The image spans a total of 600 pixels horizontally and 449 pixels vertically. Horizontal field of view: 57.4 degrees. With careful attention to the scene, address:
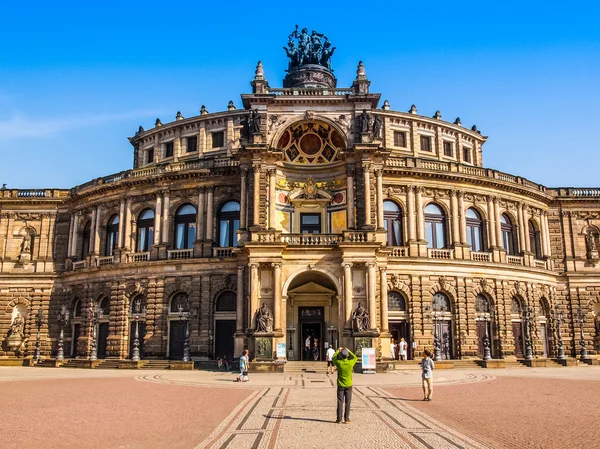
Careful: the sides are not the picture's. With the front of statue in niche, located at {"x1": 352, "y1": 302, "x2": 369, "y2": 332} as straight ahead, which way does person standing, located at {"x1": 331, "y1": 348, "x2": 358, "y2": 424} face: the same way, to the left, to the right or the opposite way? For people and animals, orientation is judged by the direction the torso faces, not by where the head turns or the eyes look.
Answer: the opposite way

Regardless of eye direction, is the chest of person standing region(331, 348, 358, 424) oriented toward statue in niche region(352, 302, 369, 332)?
yes

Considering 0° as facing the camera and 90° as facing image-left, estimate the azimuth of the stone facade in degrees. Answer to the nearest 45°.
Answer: approximately 0°

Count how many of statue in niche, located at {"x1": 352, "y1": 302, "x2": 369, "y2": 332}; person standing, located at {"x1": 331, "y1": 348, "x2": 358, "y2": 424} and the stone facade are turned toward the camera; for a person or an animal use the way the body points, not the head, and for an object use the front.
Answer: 2

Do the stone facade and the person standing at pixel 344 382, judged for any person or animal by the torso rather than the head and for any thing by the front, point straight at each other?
yes

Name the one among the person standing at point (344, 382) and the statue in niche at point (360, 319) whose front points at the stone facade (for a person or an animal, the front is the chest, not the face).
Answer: the person standing

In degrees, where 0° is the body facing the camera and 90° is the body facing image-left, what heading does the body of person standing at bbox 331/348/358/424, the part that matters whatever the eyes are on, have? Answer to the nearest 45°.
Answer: approximately 180°

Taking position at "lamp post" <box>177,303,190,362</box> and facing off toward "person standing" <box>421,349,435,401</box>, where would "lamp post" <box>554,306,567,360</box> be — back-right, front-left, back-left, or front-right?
front-left

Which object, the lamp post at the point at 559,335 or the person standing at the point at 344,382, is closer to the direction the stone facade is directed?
the person standing

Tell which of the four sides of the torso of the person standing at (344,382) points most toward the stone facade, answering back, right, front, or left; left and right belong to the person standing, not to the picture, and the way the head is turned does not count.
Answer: front

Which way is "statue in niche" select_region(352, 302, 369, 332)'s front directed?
toward the camera

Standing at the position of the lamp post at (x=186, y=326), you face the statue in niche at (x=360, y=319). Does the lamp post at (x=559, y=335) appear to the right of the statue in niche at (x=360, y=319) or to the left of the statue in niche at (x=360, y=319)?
left

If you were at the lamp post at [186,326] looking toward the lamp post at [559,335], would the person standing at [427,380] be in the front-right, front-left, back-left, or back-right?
front-right

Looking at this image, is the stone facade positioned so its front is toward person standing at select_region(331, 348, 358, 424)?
yes

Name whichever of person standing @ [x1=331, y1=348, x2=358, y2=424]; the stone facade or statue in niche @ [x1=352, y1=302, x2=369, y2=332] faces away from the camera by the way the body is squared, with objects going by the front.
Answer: the person standing

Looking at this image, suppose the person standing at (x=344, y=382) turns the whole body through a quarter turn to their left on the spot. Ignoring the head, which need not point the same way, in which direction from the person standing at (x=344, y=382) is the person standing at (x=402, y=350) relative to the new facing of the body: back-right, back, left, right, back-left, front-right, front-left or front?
right

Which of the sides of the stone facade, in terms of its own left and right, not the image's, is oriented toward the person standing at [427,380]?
front
